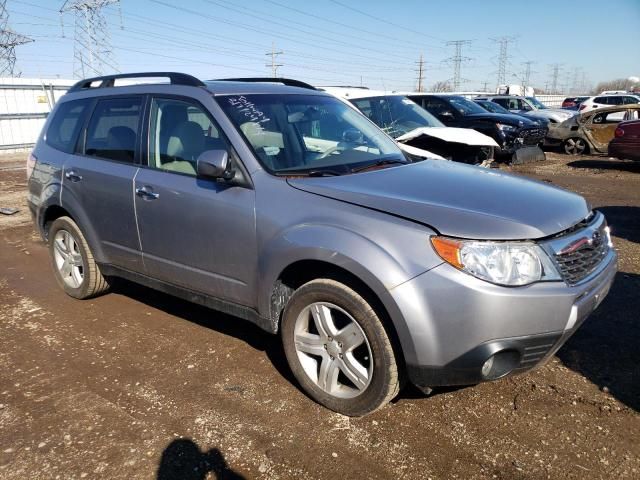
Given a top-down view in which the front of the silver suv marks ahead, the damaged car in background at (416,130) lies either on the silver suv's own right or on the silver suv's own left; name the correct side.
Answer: on the silver suv's own left

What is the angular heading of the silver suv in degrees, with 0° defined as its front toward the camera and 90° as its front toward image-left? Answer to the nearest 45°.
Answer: approximately 315°

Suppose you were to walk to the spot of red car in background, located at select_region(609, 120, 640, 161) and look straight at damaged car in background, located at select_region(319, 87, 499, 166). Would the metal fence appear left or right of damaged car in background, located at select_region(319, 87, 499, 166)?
right

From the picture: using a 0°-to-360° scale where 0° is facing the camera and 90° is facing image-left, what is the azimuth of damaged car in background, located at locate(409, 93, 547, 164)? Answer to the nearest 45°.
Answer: approximately 315°

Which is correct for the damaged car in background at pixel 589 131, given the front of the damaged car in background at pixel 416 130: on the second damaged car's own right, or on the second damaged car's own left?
on the second damaged car's own left

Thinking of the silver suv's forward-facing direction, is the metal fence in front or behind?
behind

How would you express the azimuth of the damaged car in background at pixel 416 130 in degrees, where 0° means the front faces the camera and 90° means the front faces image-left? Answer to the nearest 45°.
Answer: approximately 315°

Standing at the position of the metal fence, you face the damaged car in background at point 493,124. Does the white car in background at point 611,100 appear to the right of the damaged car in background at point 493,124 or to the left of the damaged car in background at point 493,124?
left

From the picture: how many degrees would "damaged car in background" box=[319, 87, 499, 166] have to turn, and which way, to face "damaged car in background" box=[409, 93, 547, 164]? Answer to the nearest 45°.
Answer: approximately 90° to its left

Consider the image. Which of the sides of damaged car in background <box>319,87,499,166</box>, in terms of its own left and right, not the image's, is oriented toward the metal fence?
back
